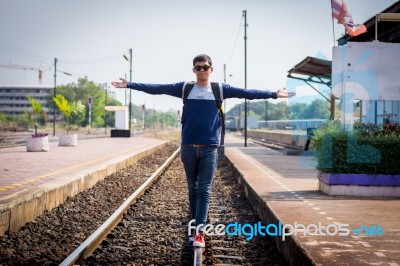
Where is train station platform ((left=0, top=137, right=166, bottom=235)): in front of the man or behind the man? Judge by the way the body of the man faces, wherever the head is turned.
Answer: behind

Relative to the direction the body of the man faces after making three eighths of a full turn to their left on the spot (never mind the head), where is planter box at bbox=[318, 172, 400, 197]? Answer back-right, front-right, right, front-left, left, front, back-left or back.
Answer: front

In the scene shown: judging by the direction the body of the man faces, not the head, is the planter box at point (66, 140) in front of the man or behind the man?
behind

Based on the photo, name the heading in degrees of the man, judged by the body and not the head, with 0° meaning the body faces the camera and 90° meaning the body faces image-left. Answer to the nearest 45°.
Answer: approximately 0°

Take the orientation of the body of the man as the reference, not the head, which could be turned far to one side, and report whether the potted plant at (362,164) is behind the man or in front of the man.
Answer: behind

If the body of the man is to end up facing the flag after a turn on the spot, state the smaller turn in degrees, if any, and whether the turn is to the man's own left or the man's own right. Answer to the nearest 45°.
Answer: approximately 135° to the man's own left
